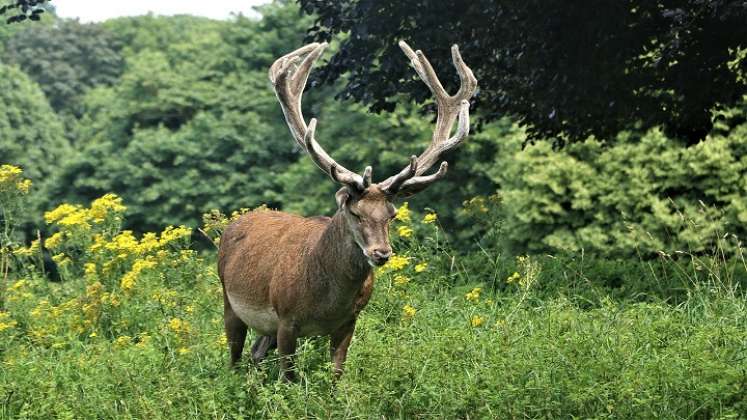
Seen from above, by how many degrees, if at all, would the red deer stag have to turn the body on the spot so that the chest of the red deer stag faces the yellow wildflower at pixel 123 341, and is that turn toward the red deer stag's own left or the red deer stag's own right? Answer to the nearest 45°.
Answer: approximately 180°

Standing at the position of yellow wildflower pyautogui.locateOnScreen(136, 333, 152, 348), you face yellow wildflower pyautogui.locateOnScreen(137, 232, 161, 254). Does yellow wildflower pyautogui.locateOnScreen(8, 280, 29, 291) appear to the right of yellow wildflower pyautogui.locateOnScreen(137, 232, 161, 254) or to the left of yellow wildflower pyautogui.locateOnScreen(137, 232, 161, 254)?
left

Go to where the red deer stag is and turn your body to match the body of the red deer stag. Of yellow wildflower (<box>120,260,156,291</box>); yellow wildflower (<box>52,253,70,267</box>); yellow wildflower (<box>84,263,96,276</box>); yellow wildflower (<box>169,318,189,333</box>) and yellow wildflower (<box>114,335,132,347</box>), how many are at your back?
5

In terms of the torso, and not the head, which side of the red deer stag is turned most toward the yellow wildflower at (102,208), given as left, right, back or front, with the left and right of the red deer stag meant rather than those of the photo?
back

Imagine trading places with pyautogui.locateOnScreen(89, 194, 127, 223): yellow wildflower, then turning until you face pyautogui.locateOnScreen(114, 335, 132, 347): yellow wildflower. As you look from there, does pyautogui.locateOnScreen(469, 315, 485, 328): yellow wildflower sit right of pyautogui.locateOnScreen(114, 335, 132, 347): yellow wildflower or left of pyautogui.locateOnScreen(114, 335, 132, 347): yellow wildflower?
left

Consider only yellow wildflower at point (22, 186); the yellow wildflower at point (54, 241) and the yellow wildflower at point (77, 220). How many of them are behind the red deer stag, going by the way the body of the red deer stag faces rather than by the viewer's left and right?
3

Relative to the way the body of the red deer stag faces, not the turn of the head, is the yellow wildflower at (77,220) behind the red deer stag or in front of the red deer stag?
behind

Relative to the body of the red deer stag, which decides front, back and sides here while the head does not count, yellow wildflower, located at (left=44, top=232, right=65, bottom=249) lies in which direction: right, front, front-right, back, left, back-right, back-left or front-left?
back

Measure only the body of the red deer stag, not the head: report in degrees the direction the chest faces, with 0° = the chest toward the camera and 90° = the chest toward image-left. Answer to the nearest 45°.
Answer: approximately 315°

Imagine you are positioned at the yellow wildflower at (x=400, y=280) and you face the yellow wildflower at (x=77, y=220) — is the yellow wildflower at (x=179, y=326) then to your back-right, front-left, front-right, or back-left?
front-left

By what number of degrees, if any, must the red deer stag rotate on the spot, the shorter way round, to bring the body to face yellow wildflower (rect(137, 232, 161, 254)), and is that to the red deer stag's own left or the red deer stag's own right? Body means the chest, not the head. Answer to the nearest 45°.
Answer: approximately 180°

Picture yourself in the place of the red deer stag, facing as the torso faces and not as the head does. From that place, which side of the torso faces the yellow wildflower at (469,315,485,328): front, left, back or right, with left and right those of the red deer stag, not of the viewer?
left

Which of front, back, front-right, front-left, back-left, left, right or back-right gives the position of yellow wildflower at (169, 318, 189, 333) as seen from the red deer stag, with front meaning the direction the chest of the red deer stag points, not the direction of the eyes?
back

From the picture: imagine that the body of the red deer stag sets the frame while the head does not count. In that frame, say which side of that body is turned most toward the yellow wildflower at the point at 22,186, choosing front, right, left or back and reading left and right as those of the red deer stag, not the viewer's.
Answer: back

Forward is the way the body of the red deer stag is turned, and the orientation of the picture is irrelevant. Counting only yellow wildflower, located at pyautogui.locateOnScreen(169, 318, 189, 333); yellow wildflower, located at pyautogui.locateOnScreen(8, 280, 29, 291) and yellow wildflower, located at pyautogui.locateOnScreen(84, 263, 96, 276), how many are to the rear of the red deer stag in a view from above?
3
